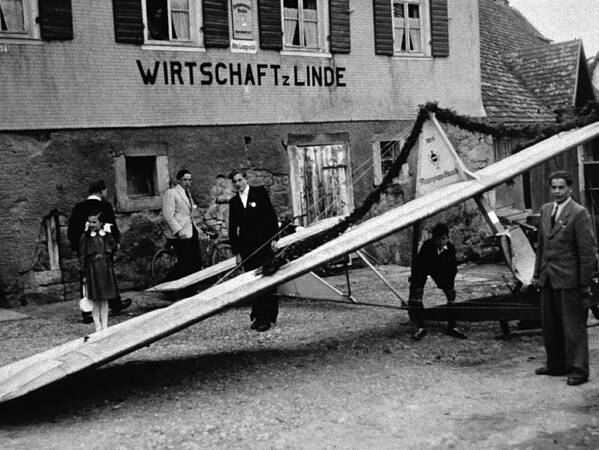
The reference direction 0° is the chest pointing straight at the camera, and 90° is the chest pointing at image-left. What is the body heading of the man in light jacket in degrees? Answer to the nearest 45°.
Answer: approximately 315°

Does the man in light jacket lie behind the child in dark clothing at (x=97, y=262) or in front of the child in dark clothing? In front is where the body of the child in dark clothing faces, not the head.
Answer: behind

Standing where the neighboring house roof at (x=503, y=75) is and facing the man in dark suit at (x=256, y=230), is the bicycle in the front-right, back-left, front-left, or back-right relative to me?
front-right

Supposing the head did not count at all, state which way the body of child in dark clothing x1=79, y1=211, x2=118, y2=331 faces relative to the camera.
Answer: toward the camera

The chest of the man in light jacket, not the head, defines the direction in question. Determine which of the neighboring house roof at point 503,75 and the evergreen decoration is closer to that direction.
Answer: the evergreen decoration

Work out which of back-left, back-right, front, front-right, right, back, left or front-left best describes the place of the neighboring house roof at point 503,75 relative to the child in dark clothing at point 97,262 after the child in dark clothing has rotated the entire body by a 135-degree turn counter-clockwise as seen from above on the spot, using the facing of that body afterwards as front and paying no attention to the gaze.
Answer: front

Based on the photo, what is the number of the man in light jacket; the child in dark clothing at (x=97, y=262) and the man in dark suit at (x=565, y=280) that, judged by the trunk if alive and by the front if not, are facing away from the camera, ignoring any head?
0

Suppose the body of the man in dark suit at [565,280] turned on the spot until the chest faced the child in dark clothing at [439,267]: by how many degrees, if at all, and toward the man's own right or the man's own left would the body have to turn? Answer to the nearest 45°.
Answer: approximately 90° to the man's own right

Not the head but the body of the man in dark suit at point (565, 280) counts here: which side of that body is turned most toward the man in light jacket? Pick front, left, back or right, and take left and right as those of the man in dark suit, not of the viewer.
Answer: right

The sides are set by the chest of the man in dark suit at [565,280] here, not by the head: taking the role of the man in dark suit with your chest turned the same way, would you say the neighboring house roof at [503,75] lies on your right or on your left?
on your right

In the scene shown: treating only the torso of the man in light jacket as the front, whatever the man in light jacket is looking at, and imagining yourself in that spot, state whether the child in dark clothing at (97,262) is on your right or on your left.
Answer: on your right

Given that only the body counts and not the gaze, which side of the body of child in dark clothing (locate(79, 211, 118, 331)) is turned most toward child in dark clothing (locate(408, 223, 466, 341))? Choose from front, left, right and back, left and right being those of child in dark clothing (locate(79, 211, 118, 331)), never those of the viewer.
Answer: left

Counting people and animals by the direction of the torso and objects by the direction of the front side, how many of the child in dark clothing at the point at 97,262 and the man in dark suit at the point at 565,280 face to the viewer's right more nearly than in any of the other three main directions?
0

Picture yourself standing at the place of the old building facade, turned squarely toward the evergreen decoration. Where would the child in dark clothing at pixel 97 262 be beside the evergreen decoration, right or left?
right

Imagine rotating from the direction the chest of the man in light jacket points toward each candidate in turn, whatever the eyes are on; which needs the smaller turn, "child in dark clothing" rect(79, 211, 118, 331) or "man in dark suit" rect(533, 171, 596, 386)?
the man in dark suit

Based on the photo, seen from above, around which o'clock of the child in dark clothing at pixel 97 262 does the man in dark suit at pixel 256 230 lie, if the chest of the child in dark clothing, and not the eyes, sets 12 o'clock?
The man in dark suit is roughly at 9 o'clock from the child in dark clothing.

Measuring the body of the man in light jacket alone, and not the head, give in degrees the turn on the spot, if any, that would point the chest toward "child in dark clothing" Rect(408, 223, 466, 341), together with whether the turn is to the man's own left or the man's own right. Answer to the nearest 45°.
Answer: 0° — they already face them

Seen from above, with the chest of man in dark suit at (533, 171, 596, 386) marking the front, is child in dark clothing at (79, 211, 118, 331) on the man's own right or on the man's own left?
on the man's own right

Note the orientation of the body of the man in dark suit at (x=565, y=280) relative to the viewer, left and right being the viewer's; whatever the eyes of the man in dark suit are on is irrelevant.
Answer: facing the viewer and to the left of the viewer

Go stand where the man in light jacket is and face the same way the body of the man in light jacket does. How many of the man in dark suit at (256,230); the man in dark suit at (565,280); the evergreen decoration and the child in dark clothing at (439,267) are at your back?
0
